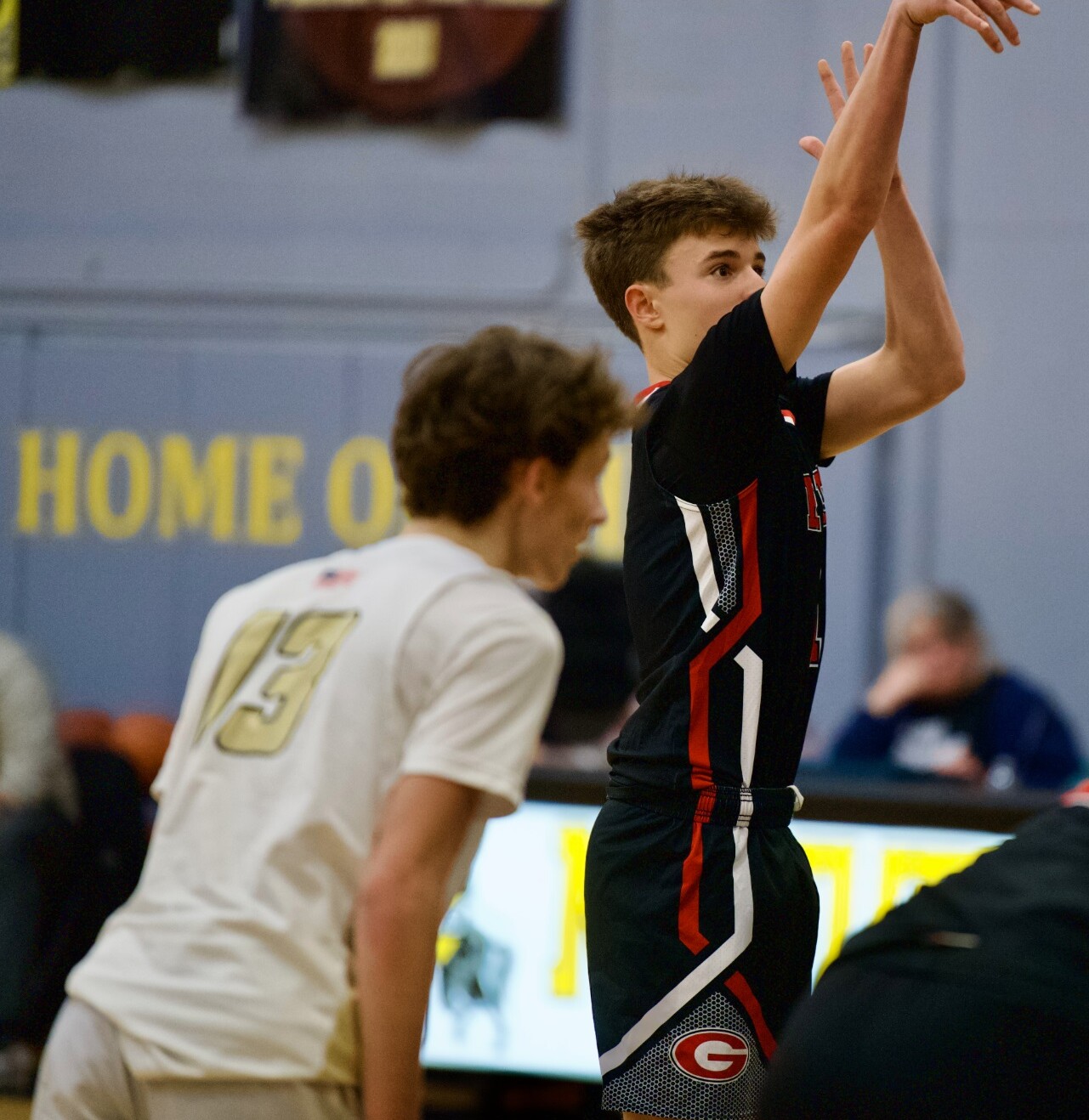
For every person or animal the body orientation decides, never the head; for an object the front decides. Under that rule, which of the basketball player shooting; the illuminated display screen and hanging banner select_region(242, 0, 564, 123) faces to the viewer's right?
the basketball player shooting

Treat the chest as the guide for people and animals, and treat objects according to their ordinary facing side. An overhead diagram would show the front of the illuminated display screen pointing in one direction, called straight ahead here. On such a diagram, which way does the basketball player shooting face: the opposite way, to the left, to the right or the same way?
to the left

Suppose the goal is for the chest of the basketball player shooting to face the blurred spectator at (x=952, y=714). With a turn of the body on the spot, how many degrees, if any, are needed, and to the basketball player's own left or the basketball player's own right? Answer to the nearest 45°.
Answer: approximately 90° to the basketball player's own left

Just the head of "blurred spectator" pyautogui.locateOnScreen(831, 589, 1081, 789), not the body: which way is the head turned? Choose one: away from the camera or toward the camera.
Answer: toward the camera

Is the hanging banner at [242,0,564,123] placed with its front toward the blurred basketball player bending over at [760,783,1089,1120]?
yes

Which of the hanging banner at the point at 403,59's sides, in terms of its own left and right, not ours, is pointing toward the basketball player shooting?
front

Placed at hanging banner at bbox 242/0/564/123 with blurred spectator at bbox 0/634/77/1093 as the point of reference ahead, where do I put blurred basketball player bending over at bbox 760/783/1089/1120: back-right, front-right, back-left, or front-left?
front-left

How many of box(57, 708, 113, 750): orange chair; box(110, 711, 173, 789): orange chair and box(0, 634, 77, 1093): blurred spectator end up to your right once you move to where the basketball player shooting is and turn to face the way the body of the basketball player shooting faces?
0

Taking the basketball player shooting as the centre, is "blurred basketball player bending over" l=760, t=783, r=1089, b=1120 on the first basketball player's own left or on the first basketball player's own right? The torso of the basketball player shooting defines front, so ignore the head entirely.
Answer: on the first basketball player's own right

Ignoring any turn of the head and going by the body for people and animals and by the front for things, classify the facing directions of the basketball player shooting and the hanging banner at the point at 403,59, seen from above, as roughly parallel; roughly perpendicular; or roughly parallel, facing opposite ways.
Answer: roughly perpendicular

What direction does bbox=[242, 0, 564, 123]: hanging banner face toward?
toward the camera

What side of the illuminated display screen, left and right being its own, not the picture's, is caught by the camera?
front

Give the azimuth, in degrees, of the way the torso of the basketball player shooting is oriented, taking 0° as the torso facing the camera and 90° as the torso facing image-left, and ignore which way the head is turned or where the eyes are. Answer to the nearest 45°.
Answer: approximately 270°
